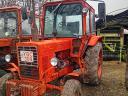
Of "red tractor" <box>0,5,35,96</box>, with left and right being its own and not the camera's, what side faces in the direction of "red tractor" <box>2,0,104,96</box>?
left

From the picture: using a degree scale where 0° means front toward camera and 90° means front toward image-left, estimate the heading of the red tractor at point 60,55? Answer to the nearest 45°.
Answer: approximately 45°

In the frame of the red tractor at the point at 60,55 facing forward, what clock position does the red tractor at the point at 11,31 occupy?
the red tractor at the point at 11,31 is roughly at 3 o'clock from the red tractor at the point at 60,55.

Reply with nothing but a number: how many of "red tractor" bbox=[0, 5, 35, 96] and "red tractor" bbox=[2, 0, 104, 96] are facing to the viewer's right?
0
